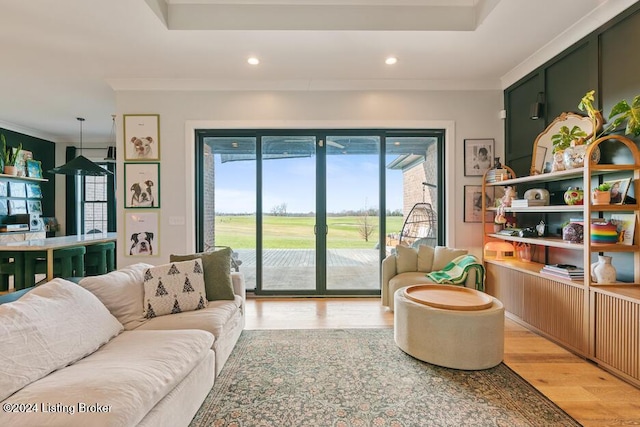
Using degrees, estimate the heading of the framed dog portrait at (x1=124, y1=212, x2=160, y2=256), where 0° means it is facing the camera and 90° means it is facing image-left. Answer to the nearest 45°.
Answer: approximately 0°

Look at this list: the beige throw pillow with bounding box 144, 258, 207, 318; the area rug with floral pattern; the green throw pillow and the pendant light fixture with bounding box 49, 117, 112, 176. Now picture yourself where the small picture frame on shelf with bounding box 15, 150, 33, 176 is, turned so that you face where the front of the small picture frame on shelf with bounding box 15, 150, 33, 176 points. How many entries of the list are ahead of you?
4

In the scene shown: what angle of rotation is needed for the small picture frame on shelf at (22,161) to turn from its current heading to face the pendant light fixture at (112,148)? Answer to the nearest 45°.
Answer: approximately 45° to its left

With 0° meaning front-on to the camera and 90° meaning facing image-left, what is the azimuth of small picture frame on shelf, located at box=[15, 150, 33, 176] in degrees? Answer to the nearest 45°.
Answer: approximately 0°

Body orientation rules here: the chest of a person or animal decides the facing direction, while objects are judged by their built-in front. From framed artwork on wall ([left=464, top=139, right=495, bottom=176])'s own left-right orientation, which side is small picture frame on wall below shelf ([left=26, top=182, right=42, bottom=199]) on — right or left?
on its right

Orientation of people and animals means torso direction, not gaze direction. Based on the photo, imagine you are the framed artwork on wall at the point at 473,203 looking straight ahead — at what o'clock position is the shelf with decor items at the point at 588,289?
The shelf with decor items is roughly at 11 o'clock from the framed artwork on wall.

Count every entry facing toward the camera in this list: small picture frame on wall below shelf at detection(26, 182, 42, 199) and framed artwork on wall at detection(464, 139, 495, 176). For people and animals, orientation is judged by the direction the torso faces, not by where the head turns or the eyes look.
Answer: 2

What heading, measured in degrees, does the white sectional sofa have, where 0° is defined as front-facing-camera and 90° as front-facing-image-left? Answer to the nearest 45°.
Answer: approximately 315°
